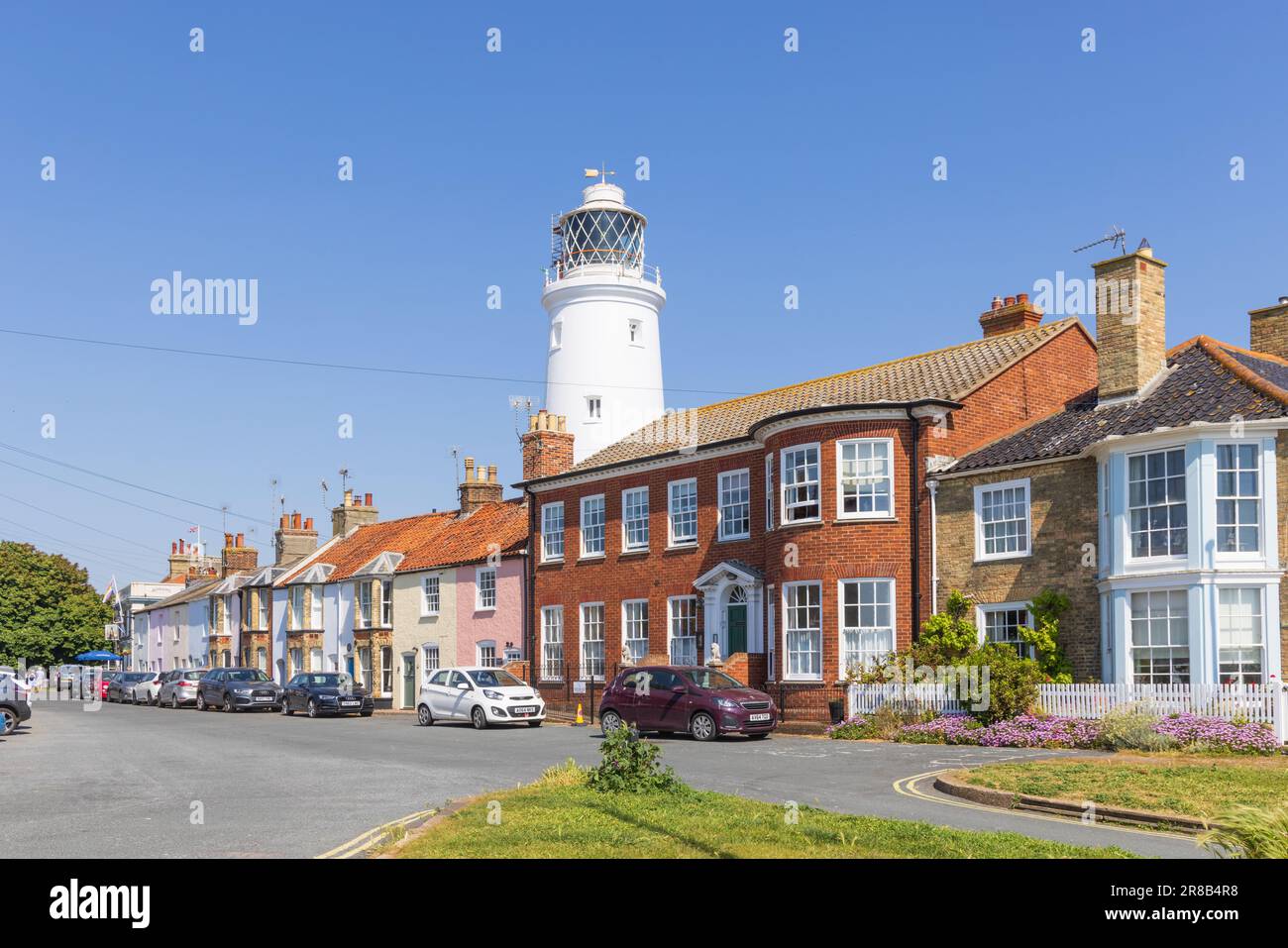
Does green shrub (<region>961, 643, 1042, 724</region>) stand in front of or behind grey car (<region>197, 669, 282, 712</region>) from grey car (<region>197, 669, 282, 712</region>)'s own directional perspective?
in front

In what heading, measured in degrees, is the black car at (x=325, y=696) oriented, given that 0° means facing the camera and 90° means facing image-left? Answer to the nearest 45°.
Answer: approximately 315°

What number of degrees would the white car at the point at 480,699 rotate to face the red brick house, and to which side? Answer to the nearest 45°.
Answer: approximately 45° to its left

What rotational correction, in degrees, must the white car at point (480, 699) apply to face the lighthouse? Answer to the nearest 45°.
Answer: approximately 135° to its left

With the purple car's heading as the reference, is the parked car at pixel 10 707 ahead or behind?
behind

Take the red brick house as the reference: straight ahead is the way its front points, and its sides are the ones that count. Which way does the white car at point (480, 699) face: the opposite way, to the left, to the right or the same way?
to the left

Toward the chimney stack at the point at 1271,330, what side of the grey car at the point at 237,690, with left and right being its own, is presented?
front

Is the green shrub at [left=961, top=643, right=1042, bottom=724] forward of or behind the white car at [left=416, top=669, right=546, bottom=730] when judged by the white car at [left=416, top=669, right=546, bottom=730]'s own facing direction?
forward

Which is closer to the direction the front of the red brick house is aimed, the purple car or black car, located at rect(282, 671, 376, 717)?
the purple car

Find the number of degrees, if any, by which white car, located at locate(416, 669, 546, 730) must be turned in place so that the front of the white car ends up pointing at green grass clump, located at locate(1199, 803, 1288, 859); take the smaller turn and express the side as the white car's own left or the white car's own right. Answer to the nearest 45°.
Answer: approximately 45° to the white car's own right

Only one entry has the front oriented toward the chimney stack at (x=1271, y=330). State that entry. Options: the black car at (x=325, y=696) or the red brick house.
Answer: the black car

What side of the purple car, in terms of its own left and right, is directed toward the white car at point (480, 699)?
back

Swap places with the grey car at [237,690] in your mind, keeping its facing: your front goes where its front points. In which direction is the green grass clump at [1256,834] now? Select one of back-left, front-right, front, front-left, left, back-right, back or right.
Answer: front-right

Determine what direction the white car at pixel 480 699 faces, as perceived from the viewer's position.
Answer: facing the viewer and to the right of the viewer

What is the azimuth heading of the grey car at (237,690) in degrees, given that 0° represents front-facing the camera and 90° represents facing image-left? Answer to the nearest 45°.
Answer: approximately 315°

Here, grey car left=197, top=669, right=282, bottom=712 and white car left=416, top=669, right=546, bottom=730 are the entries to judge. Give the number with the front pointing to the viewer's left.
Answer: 0
